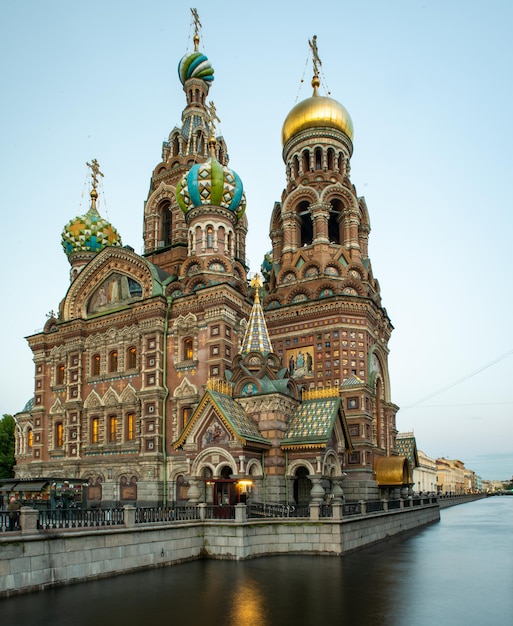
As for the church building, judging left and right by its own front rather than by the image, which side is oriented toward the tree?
right

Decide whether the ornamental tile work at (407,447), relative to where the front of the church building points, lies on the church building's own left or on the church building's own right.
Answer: on the church building's own left

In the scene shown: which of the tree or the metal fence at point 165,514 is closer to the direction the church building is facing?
the metal fence

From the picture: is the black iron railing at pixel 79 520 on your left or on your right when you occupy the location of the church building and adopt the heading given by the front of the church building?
on your right

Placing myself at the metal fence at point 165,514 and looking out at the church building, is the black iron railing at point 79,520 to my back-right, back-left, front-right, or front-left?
back-left

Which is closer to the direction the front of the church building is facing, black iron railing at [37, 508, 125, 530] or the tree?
the black iron railing
